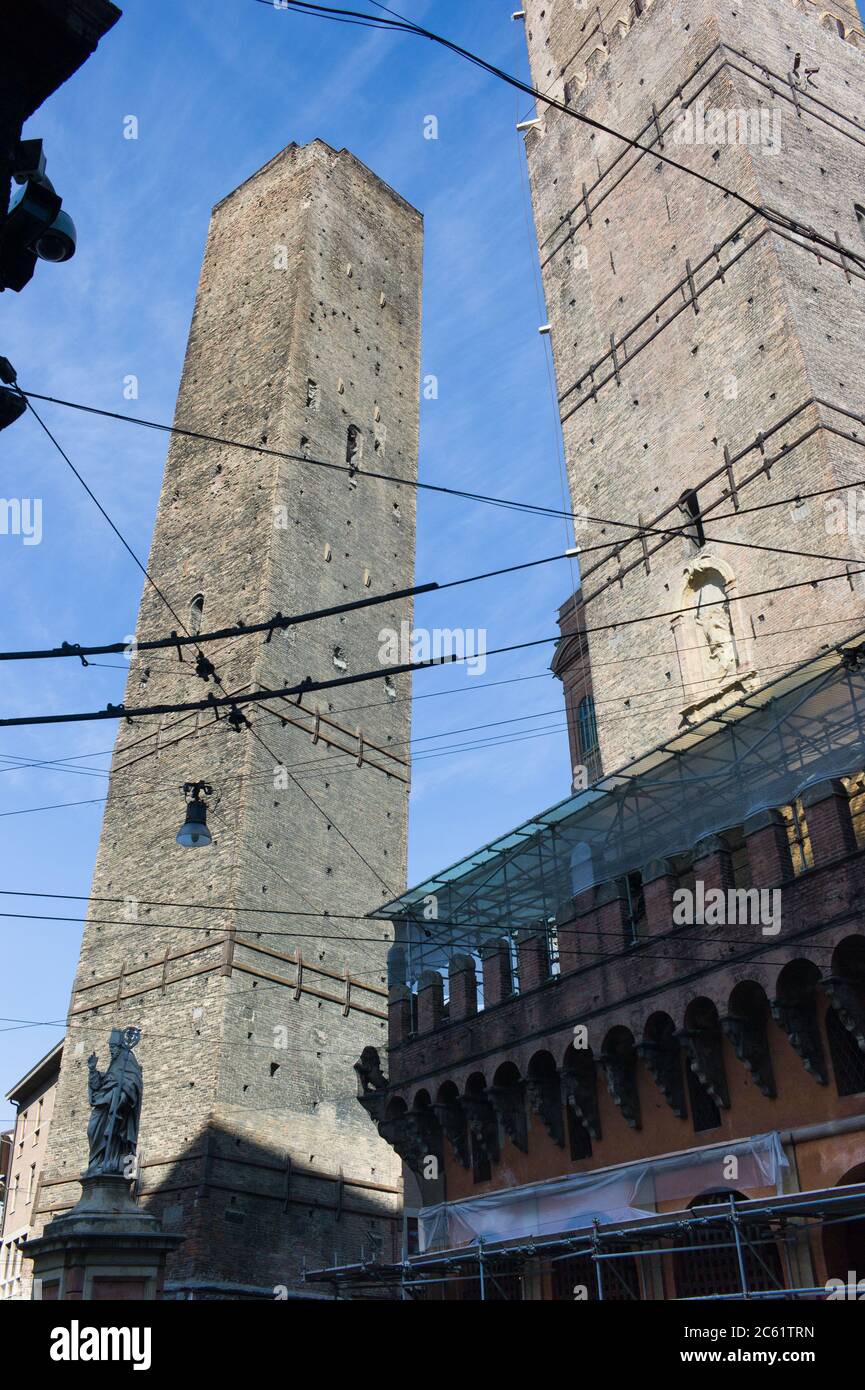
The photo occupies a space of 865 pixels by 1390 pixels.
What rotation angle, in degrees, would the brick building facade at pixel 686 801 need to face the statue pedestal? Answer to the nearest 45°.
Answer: approximately 45° to its right

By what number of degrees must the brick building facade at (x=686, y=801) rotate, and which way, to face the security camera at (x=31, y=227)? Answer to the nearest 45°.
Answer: approximately 45° to its left

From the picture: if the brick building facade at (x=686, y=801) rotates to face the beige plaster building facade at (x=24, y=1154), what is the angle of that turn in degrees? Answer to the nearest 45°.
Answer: approximately 90° to its right

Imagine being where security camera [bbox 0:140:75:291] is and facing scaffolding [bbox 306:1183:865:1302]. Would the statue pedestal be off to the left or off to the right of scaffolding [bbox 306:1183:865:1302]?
left

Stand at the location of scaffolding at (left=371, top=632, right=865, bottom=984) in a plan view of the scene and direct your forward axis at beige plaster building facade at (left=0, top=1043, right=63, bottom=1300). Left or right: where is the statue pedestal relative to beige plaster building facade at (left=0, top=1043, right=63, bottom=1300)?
left

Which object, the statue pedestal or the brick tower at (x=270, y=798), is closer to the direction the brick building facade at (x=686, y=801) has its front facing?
the statue pedestal

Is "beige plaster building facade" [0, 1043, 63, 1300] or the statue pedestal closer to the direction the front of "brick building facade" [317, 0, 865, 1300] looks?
the statue pedestal

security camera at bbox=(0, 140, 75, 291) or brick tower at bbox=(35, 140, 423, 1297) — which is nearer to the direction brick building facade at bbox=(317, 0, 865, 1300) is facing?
the security camera

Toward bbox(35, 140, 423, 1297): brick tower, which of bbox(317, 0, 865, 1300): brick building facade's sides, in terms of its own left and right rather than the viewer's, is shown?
right

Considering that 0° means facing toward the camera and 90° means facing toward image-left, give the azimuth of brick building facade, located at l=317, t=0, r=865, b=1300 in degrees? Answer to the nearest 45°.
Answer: approximately 45°
